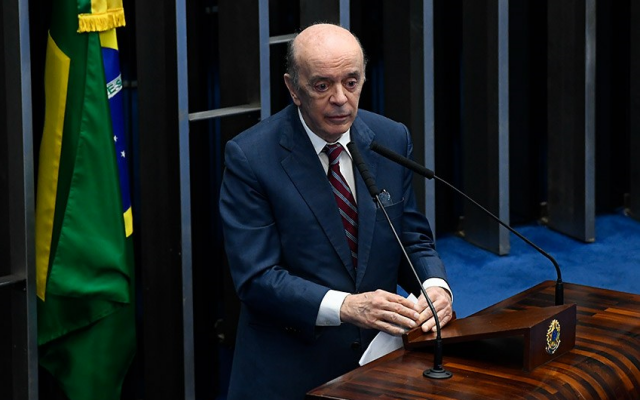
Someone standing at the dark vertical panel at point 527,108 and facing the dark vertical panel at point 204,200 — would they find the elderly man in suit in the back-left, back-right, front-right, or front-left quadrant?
front-left

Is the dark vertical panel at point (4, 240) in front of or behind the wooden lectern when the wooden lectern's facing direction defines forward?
behind

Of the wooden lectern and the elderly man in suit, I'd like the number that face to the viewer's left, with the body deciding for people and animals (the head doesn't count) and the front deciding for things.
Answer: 0

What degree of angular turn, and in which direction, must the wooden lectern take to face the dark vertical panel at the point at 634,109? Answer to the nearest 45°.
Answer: approximately 135° to its left

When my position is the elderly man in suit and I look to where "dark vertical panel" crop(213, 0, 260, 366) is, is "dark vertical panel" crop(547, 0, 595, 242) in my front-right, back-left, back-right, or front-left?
front-right

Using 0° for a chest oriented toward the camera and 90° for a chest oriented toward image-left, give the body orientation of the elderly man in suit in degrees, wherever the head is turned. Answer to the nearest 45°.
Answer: approximately 315°

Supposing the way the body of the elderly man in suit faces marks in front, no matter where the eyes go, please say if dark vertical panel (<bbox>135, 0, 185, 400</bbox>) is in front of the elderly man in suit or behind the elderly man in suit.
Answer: behind

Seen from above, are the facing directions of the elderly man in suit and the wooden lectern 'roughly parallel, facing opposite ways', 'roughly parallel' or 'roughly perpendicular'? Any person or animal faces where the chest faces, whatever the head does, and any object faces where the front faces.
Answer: roughly parallel

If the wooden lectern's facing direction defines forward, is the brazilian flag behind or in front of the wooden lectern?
behind

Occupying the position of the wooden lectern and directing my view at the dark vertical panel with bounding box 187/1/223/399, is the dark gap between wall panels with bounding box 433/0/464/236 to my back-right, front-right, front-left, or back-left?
front-right

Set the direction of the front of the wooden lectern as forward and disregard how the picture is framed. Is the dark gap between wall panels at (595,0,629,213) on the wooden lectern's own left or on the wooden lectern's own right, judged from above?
on the wooden lectern's own left
